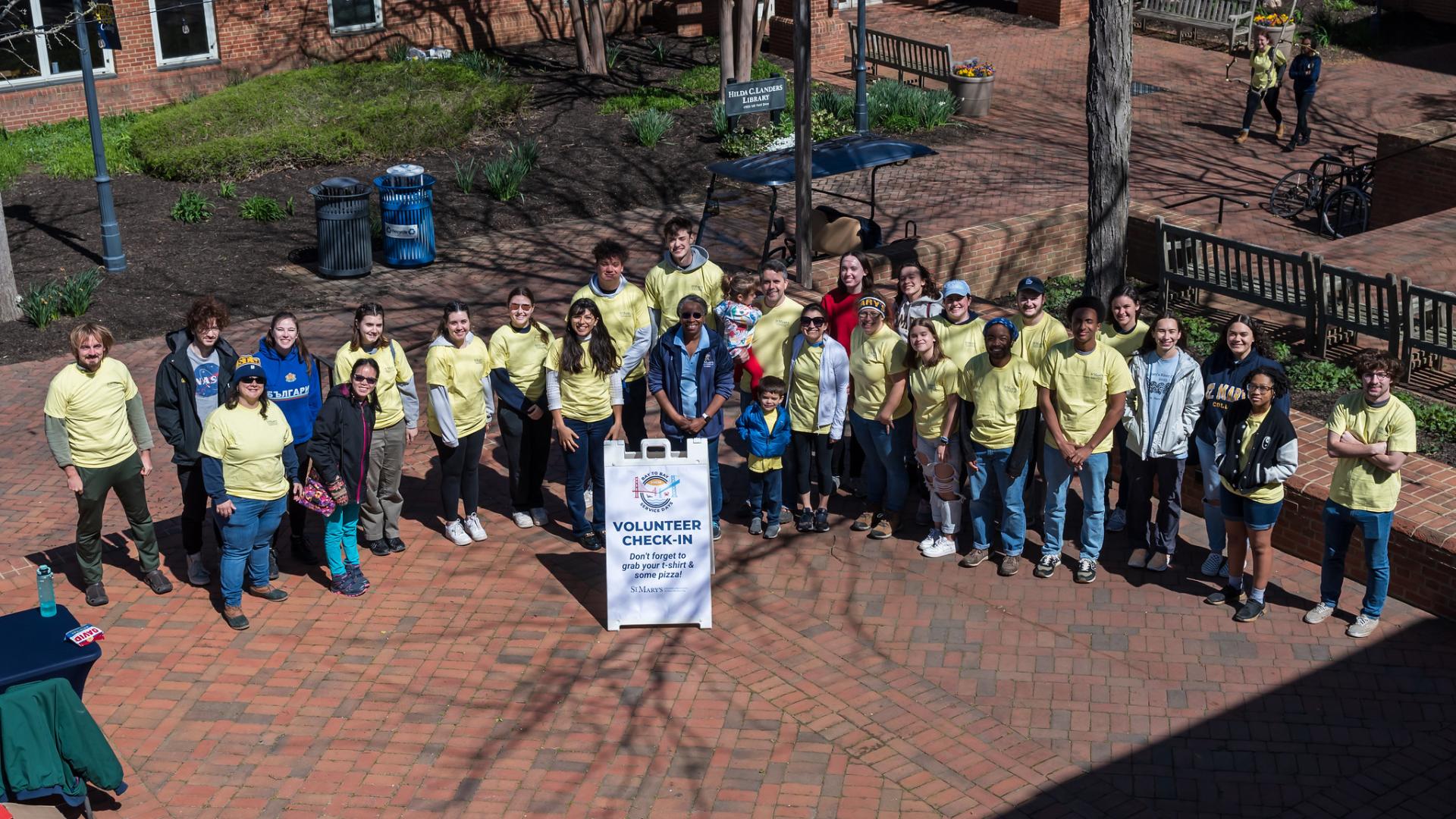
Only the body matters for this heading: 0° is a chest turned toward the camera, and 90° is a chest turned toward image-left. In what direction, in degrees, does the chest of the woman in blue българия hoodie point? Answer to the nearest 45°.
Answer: approximately 0°

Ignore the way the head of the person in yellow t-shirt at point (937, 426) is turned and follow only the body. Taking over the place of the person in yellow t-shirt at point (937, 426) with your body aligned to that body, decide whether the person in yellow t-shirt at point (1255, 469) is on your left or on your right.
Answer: on your left

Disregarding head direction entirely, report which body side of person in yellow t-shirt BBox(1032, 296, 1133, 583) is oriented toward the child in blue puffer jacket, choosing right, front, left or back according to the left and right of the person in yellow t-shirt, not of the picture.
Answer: right

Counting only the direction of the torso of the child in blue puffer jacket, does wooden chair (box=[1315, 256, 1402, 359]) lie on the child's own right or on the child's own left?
on the child's own left

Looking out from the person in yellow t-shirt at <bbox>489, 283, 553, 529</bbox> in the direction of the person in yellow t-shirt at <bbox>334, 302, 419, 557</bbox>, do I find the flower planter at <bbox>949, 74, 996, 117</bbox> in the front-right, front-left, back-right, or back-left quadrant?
back-right

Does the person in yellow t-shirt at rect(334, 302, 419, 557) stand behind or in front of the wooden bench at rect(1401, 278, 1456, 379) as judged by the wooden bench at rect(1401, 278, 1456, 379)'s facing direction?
behind

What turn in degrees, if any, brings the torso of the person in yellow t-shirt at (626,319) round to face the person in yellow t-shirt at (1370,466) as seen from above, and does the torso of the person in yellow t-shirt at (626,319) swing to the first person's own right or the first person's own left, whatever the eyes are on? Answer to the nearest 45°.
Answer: approximately 45° to the first person's own left

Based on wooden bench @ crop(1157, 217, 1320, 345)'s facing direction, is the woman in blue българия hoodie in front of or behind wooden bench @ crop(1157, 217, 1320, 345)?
behind
